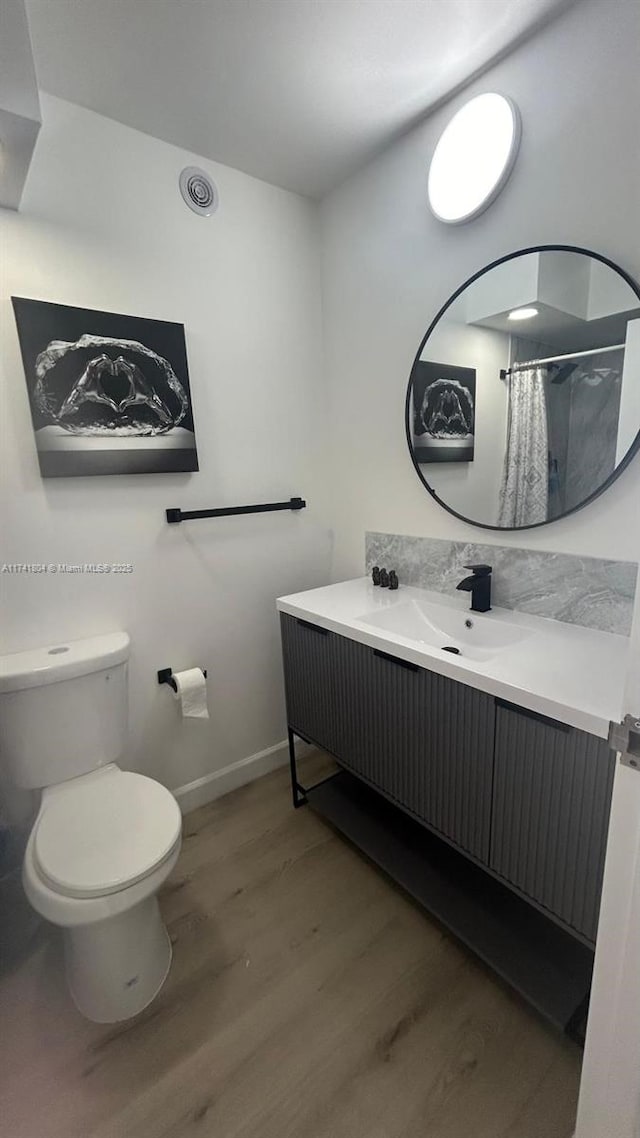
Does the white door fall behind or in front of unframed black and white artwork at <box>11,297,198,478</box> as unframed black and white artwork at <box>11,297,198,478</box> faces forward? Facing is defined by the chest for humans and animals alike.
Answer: in front

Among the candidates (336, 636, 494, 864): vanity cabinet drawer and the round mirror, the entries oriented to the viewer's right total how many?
0

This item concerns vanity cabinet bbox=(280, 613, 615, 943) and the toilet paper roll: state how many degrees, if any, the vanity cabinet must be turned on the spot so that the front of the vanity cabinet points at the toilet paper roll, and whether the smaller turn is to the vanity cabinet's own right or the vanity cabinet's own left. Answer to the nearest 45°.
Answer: approximately 45° to the vanity cabinet's own right

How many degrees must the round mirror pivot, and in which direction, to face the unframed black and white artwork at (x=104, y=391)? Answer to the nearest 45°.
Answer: approximately 45° to its right

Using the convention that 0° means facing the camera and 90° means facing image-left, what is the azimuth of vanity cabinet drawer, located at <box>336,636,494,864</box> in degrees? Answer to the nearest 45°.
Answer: approximately 45°

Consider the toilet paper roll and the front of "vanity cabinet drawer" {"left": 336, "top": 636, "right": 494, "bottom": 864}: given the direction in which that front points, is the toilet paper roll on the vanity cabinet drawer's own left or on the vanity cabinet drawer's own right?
on the vanity cabinet drawer's own right

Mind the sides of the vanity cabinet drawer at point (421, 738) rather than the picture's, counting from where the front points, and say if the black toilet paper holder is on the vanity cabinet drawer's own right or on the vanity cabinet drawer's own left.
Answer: on the vanity cabinet drawer's own right

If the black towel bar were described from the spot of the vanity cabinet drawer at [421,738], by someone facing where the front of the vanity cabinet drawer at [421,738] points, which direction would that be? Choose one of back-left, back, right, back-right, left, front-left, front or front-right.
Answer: right
